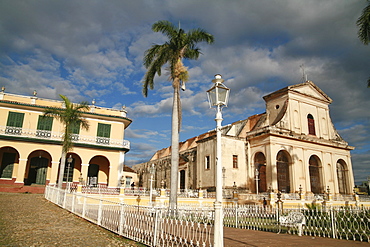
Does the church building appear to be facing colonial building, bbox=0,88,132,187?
no

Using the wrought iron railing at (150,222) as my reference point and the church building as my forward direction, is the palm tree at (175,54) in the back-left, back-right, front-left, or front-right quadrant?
front-left

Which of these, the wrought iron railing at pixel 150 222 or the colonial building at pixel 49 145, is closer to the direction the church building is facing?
the wrought iron railing

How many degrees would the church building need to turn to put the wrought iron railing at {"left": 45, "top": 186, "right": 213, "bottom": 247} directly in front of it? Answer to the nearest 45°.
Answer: approximately 45° to its right

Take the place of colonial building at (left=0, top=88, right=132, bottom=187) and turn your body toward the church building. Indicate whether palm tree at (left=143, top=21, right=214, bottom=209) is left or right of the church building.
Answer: right

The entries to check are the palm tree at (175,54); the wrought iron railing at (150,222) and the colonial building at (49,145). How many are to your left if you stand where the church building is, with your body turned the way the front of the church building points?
0

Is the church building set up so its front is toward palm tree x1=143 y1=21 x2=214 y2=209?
no

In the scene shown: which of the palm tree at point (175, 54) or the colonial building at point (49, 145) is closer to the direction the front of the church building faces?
the palm tree

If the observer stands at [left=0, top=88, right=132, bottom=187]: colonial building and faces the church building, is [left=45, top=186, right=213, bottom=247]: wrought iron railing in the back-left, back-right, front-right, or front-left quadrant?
front-right

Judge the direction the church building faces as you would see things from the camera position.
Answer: facing the viewer and to the right of the viewer

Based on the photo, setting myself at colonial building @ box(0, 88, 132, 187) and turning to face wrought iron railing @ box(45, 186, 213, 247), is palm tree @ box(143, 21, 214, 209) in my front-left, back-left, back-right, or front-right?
front-left
